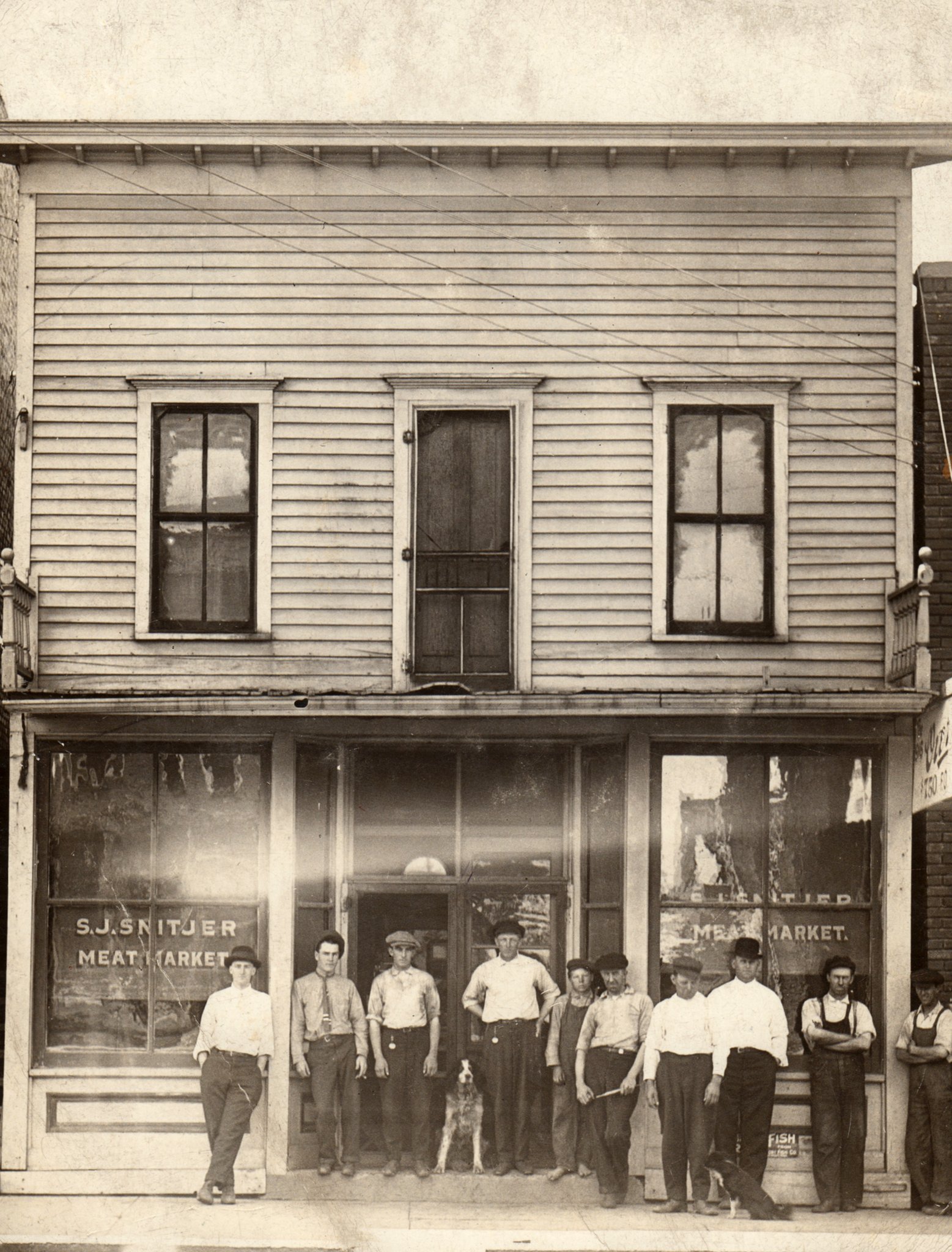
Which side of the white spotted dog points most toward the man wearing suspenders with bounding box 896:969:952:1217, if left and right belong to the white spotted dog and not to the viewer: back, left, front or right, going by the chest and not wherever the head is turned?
left

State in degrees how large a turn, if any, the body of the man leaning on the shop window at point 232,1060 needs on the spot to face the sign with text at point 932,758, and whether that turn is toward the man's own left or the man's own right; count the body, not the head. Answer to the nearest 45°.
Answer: approximately 90° to the man's own left

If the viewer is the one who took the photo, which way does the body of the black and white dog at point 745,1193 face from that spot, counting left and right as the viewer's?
facing to the left of the viewer

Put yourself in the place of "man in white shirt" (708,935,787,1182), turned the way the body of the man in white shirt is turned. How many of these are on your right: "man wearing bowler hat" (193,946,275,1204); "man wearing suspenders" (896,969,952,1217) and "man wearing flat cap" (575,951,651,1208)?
2

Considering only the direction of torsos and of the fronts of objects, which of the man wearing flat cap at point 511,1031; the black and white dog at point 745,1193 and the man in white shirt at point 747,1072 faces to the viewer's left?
the black and white dog

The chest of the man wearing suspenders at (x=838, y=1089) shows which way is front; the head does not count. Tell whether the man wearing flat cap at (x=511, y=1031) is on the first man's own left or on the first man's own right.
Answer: on the first man's own right

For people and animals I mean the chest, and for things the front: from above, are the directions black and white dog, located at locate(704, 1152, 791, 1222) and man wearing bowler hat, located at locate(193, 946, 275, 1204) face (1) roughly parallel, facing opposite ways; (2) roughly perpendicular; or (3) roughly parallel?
roughly perpendicular

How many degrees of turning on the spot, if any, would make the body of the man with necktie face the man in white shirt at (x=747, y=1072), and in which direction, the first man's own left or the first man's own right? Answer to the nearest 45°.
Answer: approximately 90° to the first man's own left

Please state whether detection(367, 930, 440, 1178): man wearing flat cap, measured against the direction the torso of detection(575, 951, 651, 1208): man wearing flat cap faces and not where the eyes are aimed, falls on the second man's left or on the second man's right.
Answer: on the second man's right

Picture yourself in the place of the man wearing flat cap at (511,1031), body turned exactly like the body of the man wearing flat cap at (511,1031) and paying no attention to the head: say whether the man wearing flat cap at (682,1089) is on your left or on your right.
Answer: on your left
